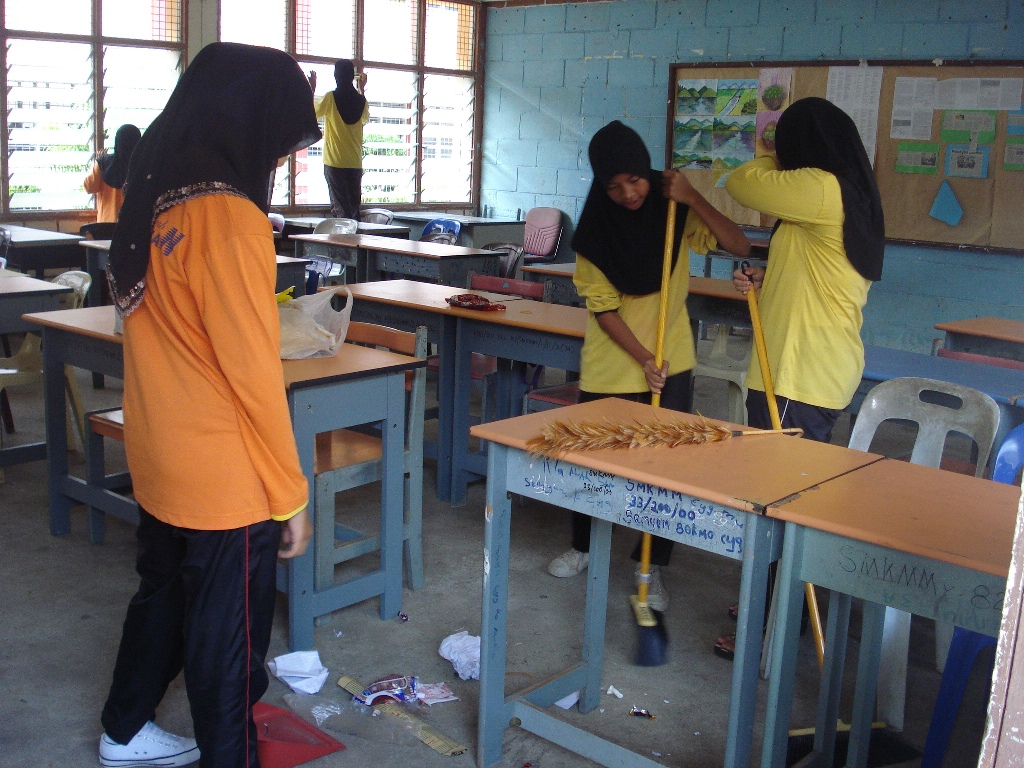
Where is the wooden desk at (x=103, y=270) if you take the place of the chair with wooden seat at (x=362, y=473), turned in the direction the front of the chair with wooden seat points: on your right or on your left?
on your right

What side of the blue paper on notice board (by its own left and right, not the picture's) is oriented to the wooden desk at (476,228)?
right

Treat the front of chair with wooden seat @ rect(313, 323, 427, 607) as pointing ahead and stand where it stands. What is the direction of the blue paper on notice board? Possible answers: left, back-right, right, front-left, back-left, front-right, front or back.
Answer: back

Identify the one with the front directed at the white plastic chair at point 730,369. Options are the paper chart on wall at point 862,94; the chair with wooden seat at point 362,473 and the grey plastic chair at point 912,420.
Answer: the paper chart on wall

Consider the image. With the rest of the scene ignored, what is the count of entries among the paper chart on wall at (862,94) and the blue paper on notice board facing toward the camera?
2

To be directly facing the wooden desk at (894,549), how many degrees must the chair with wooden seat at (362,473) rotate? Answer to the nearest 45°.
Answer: approximately 90° to its left

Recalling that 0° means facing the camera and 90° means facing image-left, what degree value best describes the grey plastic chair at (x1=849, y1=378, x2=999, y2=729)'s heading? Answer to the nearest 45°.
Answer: approximately 45°

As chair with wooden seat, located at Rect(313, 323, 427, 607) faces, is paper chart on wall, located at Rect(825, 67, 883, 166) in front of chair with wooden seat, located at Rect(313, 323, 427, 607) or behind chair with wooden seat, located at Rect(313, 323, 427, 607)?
behind

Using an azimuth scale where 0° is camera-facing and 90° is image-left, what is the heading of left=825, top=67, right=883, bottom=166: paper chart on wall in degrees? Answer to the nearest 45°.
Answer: approximately 0°

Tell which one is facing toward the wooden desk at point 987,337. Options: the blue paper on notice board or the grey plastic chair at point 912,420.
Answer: the blue paper on notice board
